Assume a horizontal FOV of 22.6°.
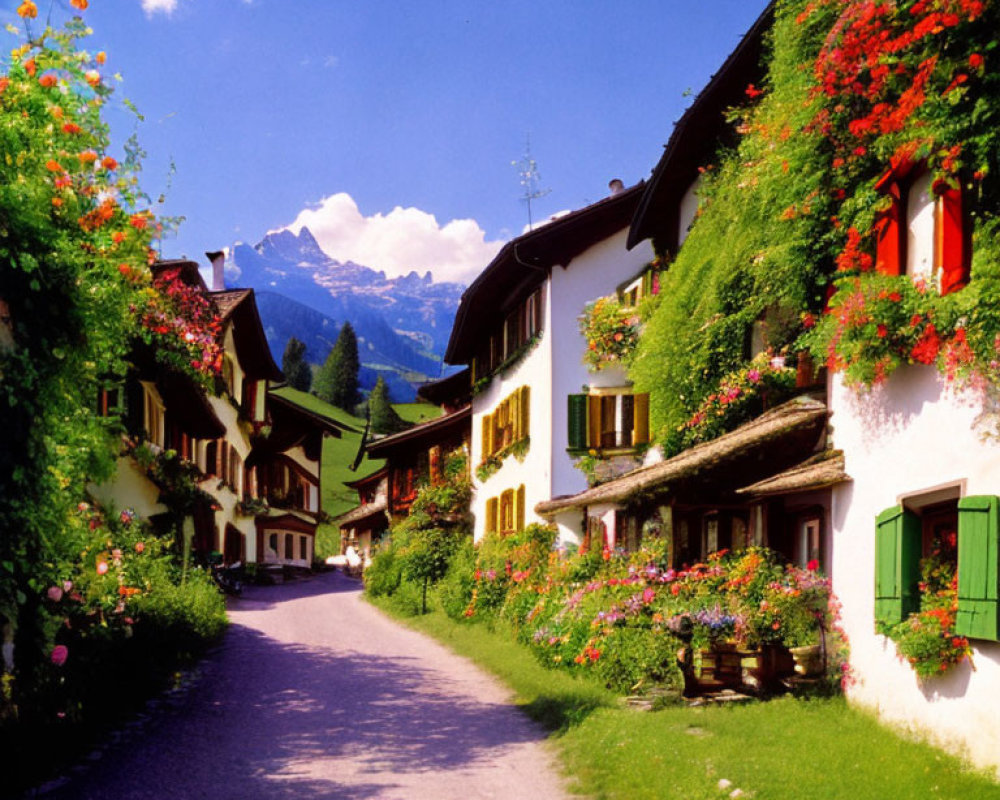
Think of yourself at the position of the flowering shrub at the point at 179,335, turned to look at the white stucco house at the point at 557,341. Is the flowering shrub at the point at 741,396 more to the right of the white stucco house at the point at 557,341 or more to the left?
right

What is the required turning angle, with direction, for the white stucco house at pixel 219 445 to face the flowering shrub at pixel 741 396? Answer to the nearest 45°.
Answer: approximately 45° to its right

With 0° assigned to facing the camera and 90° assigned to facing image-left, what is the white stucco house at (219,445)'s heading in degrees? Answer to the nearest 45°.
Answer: approximately 315°

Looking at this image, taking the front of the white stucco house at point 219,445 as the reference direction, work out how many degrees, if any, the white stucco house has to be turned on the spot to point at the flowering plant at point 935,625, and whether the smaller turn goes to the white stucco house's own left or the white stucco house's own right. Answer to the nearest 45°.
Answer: approximately 45° to the white stucco house's own right
